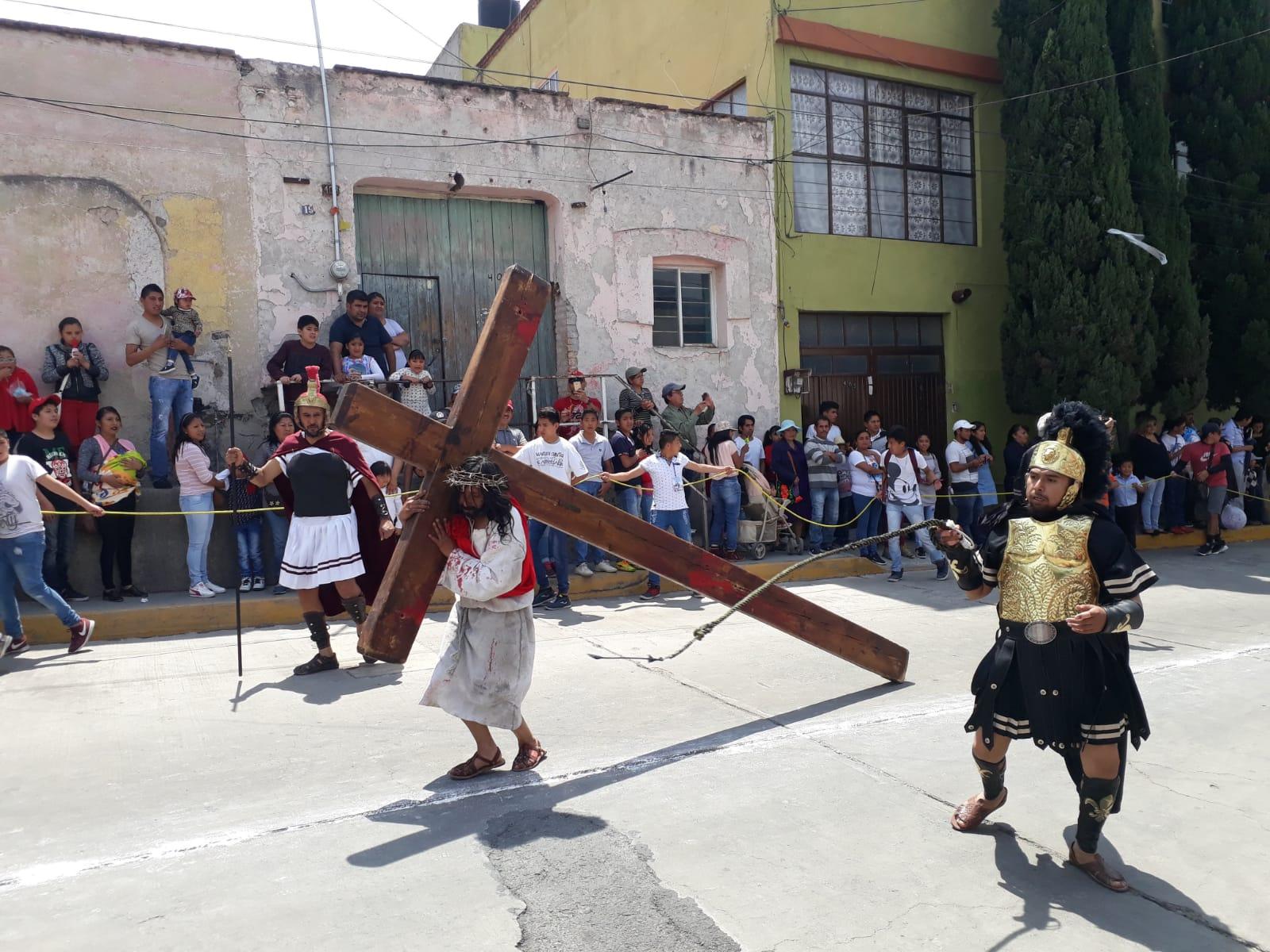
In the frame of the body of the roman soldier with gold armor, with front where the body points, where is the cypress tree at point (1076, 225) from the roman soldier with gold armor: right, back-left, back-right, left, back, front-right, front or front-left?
back-right

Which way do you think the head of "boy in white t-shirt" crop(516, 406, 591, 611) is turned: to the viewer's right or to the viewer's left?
to the viewer's left

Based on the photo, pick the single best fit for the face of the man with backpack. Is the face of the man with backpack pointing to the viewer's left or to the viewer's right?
to the viewer's left

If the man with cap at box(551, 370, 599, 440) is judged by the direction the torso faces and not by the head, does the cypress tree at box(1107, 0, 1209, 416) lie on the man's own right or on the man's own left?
on the man's own left

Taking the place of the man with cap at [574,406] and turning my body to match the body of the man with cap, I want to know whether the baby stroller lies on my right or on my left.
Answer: on my left

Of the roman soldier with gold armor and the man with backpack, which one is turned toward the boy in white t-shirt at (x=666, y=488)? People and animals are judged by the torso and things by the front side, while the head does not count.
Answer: the man with backpack

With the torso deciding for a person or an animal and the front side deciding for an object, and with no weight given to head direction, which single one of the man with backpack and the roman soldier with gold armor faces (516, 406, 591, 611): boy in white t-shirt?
the man with backpack

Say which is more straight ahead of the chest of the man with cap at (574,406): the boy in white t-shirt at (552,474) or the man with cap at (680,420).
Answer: the boy in white t-shirt
